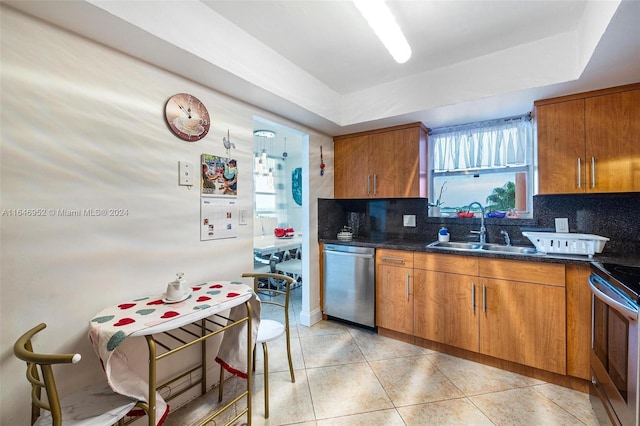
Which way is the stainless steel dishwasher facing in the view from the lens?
facing the viewer and to the left of the viewer

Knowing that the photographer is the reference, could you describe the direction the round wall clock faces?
facing the viewer and to the right of the viewer

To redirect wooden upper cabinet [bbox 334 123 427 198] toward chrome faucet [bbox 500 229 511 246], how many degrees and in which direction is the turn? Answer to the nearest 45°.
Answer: approximately 135° to its left

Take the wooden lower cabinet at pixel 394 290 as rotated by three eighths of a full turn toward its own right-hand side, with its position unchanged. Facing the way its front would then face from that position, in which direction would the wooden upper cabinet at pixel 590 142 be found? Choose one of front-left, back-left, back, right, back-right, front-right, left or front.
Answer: right

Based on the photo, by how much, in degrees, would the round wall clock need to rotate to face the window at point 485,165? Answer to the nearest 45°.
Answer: approximately 45° to its left

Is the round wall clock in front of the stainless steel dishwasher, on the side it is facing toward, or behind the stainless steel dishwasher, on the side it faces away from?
in front

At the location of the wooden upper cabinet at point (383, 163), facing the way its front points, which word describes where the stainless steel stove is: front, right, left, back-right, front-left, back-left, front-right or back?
left

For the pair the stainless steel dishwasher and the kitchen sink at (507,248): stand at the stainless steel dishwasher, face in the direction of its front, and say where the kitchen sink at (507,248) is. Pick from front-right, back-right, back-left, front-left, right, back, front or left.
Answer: back-left

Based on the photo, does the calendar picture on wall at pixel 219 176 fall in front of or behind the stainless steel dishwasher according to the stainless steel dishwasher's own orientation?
in front

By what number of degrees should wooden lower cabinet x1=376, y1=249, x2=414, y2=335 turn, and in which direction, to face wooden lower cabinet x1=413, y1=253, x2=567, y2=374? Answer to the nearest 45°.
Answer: approximately 135° to its left

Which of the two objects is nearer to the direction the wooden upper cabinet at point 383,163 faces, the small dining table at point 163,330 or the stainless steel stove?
the small dining table

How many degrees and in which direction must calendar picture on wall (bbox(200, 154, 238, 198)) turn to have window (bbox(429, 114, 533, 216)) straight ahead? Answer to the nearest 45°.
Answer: approximately 45° to its left
